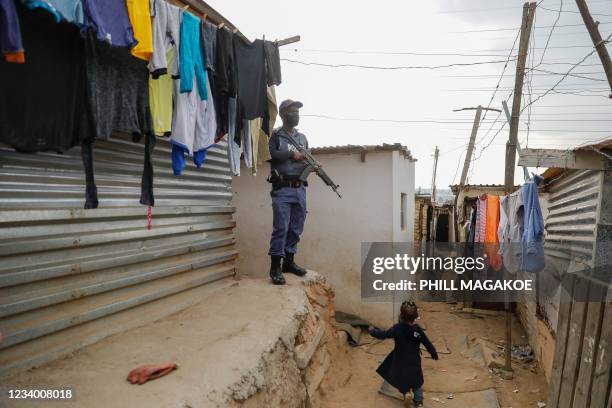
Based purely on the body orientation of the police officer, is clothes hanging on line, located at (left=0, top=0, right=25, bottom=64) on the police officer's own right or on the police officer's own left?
on the police officer's own right

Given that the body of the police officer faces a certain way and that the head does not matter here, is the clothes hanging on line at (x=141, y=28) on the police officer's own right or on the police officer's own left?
on the police officer's own right

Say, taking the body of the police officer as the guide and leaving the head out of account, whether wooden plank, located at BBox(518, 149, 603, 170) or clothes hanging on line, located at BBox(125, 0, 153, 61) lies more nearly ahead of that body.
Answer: the wooden plank

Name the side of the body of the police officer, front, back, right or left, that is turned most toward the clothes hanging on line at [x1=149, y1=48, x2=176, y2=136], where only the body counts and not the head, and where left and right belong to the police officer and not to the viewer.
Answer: right

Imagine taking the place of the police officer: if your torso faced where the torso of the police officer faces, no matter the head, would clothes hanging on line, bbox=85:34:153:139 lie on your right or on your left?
on your right

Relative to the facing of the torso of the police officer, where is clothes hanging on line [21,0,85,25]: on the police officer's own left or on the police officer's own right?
on the police officer's own right

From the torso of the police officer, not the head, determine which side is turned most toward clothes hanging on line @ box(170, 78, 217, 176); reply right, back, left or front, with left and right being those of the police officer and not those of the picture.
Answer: right

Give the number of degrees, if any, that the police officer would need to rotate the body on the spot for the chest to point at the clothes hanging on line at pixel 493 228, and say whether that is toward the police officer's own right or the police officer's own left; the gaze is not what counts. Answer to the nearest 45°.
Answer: approximately 90° to the police officer's own left

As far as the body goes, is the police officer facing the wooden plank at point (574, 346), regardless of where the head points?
yes
